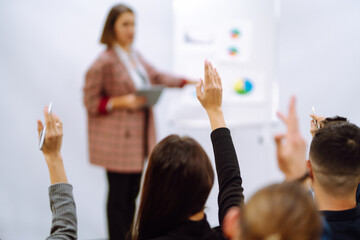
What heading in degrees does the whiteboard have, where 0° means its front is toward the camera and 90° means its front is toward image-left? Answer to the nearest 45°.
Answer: approximately 0°

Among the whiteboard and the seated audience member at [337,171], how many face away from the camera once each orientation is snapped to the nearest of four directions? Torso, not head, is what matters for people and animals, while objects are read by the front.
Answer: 1

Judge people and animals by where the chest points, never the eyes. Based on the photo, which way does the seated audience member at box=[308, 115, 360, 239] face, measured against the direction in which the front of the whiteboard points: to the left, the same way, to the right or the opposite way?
the opposite way

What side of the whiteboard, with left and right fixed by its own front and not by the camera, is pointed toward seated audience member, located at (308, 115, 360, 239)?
front

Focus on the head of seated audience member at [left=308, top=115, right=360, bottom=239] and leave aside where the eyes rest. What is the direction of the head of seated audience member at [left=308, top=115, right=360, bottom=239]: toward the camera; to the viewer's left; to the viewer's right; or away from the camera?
away from the camera

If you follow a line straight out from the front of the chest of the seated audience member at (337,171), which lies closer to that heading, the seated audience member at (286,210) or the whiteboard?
the whiteboard

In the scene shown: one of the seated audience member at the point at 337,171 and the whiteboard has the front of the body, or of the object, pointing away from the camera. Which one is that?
the seated audience member

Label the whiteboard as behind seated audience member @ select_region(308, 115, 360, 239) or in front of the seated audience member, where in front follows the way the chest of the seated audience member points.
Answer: in front

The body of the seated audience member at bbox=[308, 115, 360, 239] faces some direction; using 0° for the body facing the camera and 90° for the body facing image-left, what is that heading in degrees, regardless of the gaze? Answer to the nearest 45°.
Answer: approximately 180°

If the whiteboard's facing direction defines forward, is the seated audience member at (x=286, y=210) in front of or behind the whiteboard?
in front

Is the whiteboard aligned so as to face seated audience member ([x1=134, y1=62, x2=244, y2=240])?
yes

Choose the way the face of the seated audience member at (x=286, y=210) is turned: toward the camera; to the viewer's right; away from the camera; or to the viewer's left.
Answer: away from the camera
